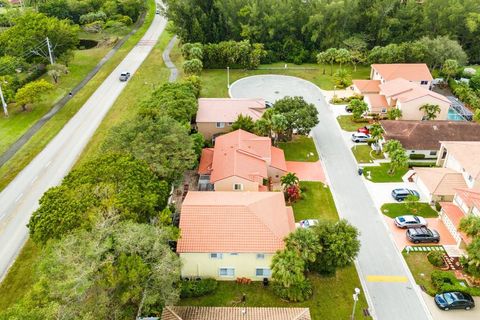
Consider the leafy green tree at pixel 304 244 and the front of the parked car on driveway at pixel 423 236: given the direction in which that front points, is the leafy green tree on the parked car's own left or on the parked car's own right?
on the parked car's own right

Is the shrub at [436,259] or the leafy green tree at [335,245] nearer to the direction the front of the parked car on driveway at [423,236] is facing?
the shrub

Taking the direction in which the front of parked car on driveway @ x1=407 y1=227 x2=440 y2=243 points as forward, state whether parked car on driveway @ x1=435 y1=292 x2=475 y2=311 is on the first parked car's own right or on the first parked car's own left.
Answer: on the first parked car's own right

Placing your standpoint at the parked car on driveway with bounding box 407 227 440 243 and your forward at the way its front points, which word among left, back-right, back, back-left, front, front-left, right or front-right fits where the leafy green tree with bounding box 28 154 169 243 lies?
back-right

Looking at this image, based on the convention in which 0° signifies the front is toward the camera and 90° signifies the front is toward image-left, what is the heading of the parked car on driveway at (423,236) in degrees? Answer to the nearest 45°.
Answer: approximately 270°

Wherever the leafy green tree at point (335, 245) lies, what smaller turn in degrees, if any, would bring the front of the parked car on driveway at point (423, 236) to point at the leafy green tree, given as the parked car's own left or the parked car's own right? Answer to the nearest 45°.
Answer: approximately 135° to the parked car's own right

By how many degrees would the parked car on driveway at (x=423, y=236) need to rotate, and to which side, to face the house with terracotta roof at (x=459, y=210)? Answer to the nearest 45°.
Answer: approximately 45° to its left

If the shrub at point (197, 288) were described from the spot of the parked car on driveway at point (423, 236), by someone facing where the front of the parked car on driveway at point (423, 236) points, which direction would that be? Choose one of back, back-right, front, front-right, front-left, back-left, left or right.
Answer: back-right

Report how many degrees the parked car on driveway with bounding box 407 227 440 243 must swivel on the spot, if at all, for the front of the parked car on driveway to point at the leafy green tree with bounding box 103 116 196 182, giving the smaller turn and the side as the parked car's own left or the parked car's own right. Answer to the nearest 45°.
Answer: approximately 180°

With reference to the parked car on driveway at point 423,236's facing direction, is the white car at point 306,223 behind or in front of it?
behind

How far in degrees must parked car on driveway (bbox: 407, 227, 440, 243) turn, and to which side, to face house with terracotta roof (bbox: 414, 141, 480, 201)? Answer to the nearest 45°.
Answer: approximately 90° to its left

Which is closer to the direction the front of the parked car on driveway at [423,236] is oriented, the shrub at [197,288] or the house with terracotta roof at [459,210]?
the house with terracotta roof

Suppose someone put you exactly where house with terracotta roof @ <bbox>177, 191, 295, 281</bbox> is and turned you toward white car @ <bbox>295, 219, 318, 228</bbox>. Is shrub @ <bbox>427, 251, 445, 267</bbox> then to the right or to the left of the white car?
right

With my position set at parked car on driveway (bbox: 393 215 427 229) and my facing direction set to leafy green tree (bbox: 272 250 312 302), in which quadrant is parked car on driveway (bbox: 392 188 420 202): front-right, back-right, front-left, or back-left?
back-right

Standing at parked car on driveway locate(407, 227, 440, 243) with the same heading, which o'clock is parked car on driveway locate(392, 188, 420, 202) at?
parked car on driveway locate(392, 188, 420, 202) is roughly at 8 o'clock from parked car on driveway locate(407, 227, 440, 243).

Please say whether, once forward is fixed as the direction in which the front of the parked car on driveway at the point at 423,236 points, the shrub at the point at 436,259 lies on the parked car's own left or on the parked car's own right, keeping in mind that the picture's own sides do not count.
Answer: on the parked car's own right
